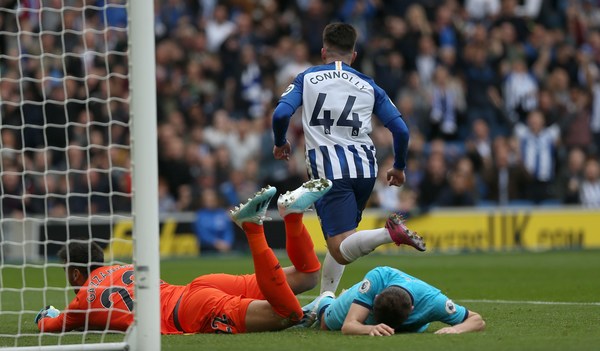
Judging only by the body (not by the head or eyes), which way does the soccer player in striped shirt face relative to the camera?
away from the camera

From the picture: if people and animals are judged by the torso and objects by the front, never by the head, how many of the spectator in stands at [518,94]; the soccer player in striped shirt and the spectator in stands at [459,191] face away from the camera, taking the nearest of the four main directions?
1

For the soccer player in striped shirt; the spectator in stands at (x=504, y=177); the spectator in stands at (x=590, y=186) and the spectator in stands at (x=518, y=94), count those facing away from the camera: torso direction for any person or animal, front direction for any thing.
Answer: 1

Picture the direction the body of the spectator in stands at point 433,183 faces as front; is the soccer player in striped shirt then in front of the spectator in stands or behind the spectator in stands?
in front

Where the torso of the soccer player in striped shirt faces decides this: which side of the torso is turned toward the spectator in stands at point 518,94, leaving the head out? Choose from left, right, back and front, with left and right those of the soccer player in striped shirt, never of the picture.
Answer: front

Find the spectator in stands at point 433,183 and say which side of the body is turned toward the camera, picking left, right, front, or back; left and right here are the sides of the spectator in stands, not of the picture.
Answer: front

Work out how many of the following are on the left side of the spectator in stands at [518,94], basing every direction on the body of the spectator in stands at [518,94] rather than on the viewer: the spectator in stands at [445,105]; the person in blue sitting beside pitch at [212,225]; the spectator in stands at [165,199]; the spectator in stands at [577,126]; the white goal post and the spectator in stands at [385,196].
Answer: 1

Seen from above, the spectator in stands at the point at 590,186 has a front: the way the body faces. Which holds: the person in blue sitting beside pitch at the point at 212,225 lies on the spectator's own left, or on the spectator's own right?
on the spectator's own right

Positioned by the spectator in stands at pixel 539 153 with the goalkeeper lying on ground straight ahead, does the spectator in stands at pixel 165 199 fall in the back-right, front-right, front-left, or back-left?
front-right

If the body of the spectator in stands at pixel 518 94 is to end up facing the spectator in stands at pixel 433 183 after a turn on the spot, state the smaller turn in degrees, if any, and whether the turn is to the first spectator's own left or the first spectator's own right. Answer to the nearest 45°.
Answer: approximately 45° to the first spectator's own right

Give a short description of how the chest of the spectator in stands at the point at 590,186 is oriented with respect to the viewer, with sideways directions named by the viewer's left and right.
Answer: facing the viewer

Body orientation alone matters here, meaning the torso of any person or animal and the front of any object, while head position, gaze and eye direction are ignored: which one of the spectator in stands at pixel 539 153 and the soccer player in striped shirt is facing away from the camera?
the soccer player in striped shirt

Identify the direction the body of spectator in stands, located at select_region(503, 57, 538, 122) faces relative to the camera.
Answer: toward the camera
